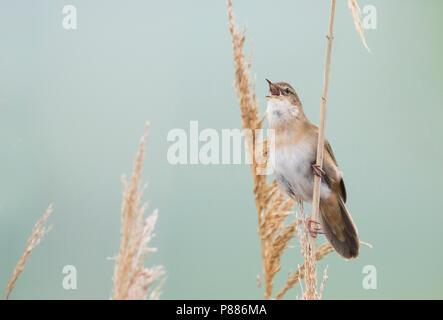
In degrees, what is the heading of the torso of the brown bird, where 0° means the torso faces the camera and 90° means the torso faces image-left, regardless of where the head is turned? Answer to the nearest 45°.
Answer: approximately 45°
